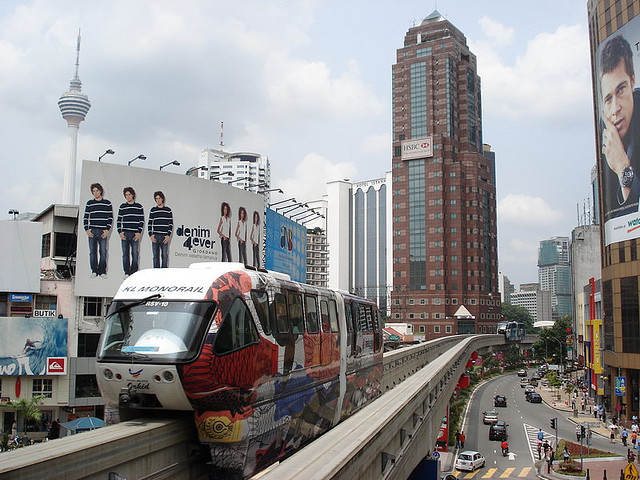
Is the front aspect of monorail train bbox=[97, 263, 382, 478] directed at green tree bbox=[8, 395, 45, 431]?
no

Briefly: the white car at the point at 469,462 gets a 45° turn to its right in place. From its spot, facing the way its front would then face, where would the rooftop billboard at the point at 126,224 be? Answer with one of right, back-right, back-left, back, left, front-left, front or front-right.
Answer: back

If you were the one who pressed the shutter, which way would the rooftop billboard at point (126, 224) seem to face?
facing the viewer and to the right of the viewer

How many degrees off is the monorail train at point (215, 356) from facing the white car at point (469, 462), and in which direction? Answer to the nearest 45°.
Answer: approximately 180°

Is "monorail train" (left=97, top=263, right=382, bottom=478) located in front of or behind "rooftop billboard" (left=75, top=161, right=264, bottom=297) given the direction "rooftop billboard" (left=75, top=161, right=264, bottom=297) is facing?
in front

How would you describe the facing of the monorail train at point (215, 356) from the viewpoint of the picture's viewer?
facing the viewer and to the left of the viewer

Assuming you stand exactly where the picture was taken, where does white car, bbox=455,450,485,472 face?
facing away from the viewer and to the right of the viewer

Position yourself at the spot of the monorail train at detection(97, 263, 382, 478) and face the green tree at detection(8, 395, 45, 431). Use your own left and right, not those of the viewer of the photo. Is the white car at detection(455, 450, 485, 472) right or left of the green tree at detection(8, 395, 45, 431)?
right

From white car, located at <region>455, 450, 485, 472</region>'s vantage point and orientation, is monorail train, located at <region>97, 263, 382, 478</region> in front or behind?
behind

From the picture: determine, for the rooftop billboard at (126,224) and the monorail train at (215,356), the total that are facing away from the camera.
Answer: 0

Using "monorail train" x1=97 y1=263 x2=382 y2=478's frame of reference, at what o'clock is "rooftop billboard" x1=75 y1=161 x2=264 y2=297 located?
The rooftop billboard is roughly at 4 o'clock from the monorail train.
